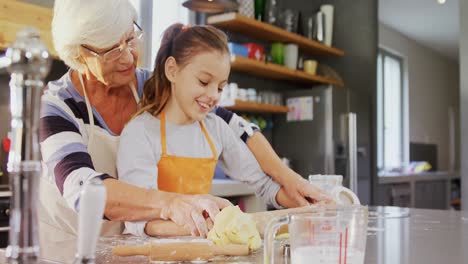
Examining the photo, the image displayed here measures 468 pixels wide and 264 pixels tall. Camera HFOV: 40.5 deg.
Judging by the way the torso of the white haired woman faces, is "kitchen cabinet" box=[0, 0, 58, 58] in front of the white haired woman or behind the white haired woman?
behind

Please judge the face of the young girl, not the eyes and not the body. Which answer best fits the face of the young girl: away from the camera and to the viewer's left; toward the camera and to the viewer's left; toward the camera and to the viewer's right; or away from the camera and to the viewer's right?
toward the camera and to the viewer's right

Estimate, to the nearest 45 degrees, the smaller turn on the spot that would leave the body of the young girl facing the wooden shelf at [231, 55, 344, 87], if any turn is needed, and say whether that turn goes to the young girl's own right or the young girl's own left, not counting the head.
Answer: approximately 135° to the young girl's own left

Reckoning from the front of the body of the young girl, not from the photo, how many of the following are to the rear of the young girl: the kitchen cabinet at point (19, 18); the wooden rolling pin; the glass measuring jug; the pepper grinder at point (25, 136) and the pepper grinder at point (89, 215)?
1

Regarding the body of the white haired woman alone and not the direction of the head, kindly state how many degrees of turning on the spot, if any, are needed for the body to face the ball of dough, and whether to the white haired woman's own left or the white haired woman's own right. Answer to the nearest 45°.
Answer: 0° — they already face it

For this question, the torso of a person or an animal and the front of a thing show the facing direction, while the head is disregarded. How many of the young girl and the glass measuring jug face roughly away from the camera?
0

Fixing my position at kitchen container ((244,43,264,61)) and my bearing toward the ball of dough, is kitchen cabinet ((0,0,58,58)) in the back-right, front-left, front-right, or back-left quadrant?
front-right

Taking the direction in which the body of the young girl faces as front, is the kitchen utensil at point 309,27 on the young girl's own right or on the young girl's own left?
on the young girl's own left

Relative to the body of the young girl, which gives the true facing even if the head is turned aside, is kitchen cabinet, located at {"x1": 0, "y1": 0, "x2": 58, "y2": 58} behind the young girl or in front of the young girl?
behind
